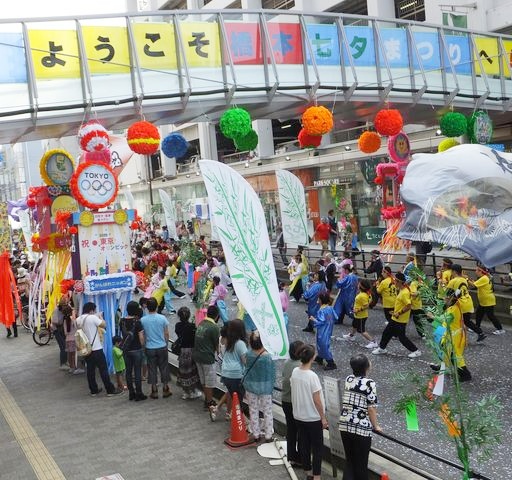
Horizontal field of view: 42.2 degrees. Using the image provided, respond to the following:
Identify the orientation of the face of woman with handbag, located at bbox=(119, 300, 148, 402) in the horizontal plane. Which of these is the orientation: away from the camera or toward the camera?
away from the camera

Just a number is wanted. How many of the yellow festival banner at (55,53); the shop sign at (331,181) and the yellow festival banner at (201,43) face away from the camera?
0

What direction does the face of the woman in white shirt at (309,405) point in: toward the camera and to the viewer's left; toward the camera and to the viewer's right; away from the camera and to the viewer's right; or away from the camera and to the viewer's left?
away from the camera and to the viewer's right

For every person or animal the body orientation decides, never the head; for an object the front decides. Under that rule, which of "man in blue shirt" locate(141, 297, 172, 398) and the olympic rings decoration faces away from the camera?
the man in blue shirt

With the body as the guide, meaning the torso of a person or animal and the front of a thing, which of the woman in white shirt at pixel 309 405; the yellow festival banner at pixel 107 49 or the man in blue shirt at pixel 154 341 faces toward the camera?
the yellow festival banner

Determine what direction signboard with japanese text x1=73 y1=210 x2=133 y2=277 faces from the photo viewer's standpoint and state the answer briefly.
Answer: facing the viewer

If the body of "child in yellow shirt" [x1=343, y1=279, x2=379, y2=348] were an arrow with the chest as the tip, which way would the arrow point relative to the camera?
to the viewer's left

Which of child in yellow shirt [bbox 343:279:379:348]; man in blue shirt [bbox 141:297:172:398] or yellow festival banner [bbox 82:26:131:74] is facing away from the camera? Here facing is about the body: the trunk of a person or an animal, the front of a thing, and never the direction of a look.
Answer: the man in blue shirt

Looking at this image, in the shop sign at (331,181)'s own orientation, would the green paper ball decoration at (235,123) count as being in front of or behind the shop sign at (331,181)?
in front

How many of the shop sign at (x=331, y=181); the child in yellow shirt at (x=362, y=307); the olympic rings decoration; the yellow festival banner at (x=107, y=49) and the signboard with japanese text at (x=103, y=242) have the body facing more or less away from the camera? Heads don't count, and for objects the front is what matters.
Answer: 0

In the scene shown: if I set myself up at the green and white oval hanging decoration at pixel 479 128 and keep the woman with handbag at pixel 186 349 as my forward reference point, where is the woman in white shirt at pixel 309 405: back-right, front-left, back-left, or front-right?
front-left

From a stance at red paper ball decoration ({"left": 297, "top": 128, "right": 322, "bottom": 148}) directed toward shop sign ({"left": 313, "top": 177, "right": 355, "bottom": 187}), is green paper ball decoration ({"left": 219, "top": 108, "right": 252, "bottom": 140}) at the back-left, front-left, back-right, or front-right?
back-left

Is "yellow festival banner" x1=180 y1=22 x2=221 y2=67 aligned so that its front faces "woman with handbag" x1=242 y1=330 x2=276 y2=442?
yes

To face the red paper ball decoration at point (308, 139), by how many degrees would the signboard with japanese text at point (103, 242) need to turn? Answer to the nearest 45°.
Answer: approximately 90° to its left

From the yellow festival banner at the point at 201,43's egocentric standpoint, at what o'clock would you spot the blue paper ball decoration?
The blue paper ball decoration is roughly at 5 o'clock from the yellow festival banner.

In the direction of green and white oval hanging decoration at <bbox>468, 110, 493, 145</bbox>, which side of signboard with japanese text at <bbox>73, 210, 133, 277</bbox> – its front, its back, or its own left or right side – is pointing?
left

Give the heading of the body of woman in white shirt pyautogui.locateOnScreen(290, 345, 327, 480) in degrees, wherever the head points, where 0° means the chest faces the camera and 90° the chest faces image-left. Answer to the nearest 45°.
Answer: approximately 225°

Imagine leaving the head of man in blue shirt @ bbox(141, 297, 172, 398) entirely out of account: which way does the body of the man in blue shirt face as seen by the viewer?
away from the camera

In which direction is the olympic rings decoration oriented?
toward the camera
